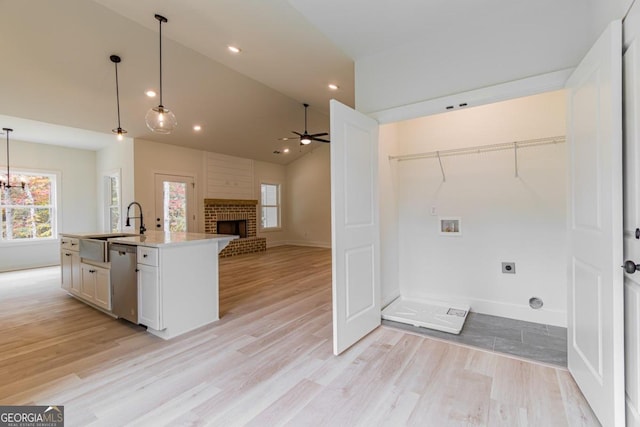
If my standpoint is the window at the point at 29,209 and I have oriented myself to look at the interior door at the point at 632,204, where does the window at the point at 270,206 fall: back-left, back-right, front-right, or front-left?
front-left

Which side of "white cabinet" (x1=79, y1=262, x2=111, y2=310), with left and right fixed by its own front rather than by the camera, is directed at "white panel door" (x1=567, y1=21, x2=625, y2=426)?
left

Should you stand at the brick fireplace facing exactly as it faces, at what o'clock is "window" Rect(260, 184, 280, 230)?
The window is roughly at 9 o'clock from the brick fireplace.

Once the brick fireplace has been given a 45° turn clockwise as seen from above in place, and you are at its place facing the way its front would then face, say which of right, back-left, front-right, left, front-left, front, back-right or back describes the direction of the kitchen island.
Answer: front

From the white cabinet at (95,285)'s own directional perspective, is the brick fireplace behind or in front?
behind

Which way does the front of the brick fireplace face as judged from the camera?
facing the viewer and to the right of the viewer

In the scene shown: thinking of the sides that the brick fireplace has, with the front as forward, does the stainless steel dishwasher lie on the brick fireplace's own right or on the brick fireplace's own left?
on the brick fireplace's own right

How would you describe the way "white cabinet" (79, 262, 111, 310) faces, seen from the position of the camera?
facing the viewer and to the left of the viewer

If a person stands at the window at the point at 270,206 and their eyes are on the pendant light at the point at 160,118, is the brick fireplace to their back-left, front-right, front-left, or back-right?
front-right

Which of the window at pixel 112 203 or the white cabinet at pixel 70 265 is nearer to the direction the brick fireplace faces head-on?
the white cabinet

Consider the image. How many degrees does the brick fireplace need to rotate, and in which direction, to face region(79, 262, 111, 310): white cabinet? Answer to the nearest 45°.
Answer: approximately 45° to its right

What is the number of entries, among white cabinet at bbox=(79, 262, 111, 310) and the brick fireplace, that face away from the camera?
0
